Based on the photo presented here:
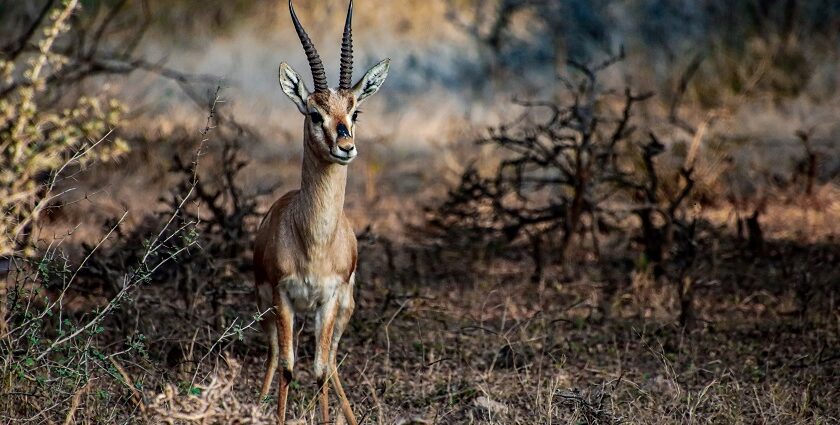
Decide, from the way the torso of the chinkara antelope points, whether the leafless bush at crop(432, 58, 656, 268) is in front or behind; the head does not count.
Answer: behind

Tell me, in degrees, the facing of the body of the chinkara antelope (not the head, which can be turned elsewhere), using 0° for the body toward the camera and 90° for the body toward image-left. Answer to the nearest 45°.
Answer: approximately 0°
